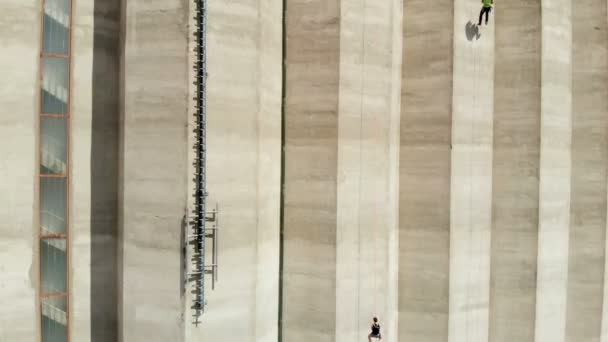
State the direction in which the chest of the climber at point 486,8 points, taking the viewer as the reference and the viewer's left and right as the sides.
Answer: facing away from the viewer

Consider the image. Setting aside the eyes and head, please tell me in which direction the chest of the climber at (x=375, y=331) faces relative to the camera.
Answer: away from the camera

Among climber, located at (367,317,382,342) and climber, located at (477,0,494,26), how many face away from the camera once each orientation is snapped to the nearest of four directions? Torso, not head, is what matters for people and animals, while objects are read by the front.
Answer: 2
